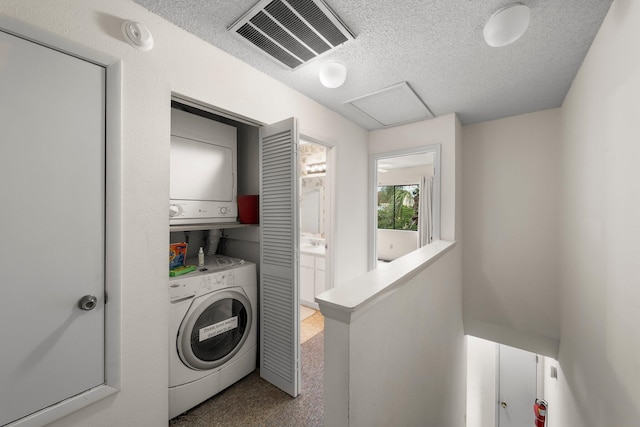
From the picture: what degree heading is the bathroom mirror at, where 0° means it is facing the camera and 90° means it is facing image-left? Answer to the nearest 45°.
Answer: approximately 45°

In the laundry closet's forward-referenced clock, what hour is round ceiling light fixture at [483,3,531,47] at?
The round ceiling light fixture is roughly at 12 o'clock from the laundry closet.

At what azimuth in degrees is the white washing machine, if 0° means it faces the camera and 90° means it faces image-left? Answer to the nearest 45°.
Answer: approximately 315°

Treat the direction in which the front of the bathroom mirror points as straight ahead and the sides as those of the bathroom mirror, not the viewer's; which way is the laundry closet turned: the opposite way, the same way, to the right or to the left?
to the left

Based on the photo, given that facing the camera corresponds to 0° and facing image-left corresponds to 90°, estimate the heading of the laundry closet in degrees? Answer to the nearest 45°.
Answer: approximately 315°

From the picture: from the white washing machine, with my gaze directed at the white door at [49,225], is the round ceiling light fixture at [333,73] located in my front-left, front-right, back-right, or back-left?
back-left

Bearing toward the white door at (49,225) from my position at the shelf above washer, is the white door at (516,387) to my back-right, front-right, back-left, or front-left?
back-left

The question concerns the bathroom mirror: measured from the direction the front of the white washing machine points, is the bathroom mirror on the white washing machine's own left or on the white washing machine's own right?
on the white washing machine's own left

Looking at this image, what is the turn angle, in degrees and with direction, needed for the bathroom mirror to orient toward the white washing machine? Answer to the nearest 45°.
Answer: approximately 45° to its left

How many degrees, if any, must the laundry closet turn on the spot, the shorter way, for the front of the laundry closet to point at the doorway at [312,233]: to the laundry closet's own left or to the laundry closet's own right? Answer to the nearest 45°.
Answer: approximately 90° to the laundry closet's own left
